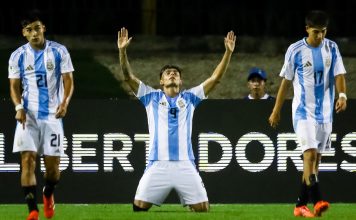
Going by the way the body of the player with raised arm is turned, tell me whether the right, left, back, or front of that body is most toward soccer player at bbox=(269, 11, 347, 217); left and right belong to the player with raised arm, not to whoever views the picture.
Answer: left

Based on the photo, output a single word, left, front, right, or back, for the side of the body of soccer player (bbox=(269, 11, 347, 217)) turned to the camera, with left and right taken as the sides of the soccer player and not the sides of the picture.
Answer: front

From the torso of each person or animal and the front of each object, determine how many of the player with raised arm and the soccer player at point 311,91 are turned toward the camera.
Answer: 2

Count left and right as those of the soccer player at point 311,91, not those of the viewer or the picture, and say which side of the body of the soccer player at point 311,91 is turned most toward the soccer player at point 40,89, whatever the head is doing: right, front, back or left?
right

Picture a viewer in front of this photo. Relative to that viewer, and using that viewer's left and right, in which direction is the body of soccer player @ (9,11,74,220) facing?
facing the viewer

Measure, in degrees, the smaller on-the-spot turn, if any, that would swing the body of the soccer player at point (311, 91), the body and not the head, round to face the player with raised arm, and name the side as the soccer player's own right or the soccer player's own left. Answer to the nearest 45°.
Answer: approximately 90° to the soccer player's own right

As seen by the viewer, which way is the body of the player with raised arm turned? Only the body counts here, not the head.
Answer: toward the camera
